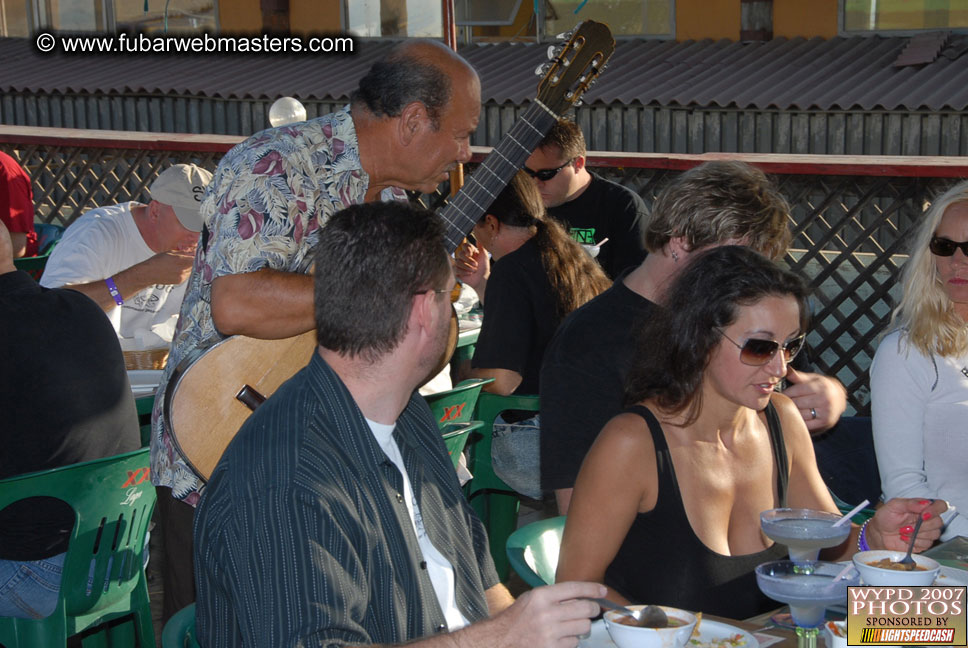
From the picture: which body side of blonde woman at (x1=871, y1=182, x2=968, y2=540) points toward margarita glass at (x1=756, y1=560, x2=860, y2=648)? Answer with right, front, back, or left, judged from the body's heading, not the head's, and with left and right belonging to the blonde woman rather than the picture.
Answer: front

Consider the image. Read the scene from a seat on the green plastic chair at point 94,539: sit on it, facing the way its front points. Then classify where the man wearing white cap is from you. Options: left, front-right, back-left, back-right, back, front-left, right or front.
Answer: front-right

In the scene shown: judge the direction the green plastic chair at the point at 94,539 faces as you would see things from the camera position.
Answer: facing away from the viewer and to the left of the viewer

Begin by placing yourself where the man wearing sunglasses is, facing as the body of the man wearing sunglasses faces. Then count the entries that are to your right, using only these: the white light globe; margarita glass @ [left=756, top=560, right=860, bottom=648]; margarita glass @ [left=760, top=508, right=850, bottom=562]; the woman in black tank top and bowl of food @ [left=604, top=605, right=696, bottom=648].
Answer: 1

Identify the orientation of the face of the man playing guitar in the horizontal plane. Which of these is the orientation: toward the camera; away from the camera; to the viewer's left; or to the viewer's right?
to the viewer's right

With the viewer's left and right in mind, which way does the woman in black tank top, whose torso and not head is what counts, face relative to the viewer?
facing the viewer and to the right of the viewer

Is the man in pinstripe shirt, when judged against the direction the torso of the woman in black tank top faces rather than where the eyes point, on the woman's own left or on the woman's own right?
on the woman's own right

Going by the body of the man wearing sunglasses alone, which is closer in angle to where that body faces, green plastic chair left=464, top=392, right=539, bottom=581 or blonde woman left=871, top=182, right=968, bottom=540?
the green plastic chair

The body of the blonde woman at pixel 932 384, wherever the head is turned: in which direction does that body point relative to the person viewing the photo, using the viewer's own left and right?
facing the viewer

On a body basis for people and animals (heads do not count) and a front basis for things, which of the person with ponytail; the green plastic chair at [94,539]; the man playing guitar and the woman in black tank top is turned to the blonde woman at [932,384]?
the man playing guitar

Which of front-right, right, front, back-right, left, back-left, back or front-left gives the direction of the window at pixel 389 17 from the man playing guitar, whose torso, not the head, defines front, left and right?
left

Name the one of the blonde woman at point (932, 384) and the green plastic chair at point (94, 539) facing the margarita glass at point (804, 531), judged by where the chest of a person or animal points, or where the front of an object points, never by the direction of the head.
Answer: the blonde woman

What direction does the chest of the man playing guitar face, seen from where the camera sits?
to the viewer's right

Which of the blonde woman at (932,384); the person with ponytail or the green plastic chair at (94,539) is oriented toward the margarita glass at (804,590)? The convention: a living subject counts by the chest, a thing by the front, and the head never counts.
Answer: the blonde woman

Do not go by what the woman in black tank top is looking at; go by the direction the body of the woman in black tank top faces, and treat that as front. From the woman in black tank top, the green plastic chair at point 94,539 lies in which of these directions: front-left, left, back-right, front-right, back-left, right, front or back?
back-right

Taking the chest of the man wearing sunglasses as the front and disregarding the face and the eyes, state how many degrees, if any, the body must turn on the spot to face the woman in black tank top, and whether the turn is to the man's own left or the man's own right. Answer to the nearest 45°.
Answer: approximately 45° to the man's own left

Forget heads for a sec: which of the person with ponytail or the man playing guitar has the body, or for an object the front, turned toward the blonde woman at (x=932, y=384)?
the man playing guitar
